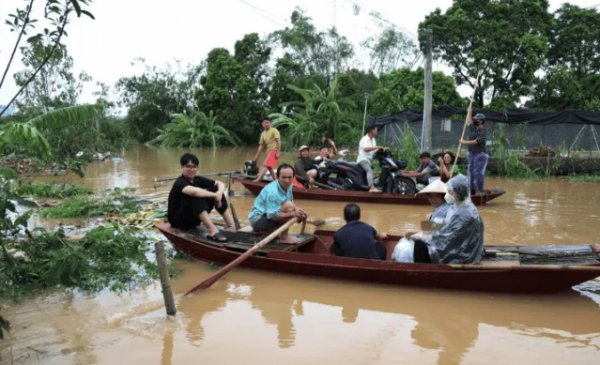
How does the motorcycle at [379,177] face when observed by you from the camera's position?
facing the viewer and to the right of the viewer

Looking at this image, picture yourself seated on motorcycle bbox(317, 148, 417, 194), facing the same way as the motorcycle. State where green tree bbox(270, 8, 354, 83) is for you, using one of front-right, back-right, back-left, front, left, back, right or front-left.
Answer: back-left

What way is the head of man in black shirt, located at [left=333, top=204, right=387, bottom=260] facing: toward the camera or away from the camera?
away from the camera

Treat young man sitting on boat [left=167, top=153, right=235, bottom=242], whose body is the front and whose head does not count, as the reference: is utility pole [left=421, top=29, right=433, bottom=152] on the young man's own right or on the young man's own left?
on the young man's own left

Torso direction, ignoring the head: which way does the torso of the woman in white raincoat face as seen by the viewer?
to the viewer's left

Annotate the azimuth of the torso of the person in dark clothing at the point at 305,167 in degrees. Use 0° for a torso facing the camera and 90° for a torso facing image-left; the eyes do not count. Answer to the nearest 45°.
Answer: approximately 315°

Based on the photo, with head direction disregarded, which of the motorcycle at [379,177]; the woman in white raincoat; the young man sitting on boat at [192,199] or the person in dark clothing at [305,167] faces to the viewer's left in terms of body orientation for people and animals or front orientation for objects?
the woman in white raincoat

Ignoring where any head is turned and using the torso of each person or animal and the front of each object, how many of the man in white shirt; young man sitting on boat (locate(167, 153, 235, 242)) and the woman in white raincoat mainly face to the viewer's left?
1

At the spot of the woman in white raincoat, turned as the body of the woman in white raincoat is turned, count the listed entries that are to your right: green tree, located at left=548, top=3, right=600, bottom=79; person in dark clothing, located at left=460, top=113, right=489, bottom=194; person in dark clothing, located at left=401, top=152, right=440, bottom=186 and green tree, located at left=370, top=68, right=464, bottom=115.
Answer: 4
